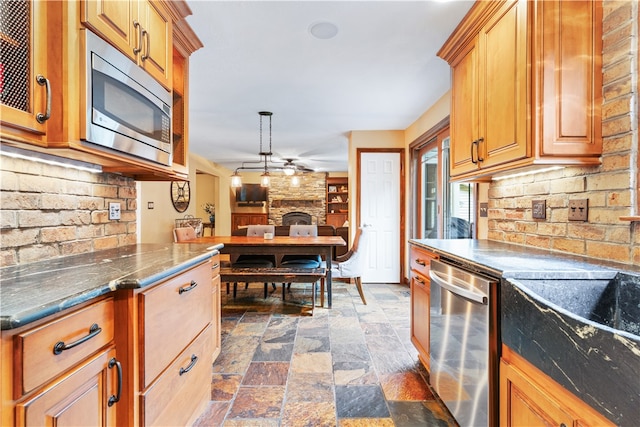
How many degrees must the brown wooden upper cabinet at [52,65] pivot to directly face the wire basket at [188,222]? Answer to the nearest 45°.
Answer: approximately 135° to its left

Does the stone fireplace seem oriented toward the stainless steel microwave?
yes

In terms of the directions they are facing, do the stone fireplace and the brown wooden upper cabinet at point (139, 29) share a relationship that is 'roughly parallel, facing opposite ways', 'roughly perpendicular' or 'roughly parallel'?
roughly perpendicular

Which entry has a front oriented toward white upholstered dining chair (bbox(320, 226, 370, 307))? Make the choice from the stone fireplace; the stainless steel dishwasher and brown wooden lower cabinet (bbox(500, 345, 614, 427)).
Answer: the stone fireplace

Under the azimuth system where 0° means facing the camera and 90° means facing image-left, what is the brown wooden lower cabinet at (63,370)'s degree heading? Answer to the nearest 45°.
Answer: approximately 315°

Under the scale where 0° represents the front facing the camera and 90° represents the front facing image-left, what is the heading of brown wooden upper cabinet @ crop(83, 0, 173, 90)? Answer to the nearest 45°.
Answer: approximately 315°

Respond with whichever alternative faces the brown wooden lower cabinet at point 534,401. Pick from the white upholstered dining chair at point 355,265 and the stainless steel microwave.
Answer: the stainless steel microwave

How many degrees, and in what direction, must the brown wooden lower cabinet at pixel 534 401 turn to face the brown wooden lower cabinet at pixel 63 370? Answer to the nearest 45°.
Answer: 0° — it already faces it
